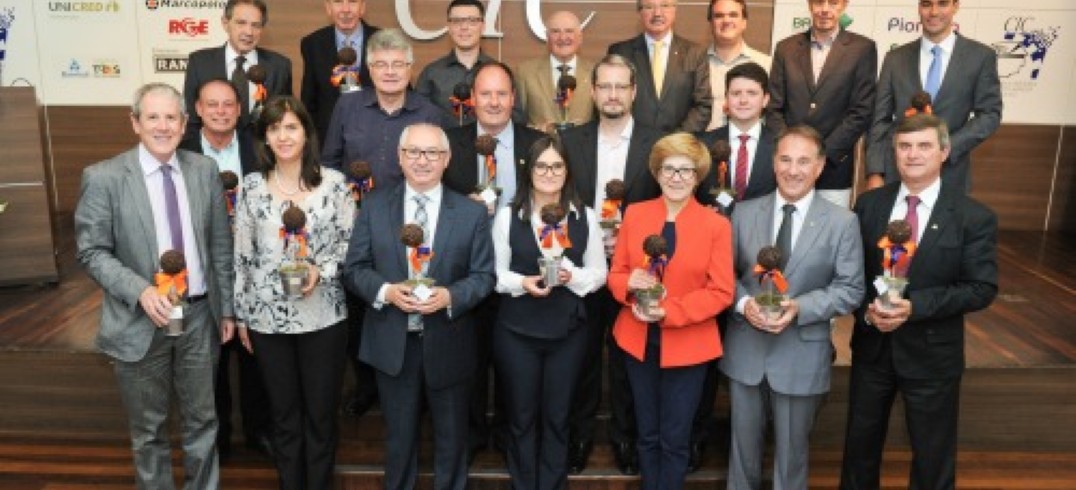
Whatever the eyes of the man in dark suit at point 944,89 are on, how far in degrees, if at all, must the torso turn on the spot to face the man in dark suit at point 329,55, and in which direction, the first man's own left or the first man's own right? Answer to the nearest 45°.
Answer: approximately 90° to the first man's own right

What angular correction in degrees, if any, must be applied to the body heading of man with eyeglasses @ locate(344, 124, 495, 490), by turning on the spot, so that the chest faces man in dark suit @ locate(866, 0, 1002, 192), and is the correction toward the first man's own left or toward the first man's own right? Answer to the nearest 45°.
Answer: approximately 90° to the first man's own left

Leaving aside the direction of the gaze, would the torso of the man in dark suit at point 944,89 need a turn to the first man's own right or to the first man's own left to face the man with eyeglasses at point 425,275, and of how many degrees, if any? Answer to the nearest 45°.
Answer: approximately 45° to the first man's own right

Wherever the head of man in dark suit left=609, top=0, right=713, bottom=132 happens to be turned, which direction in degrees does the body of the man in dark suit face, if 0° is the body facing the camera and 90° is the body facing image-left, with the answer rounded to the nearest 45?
approximately 0°
